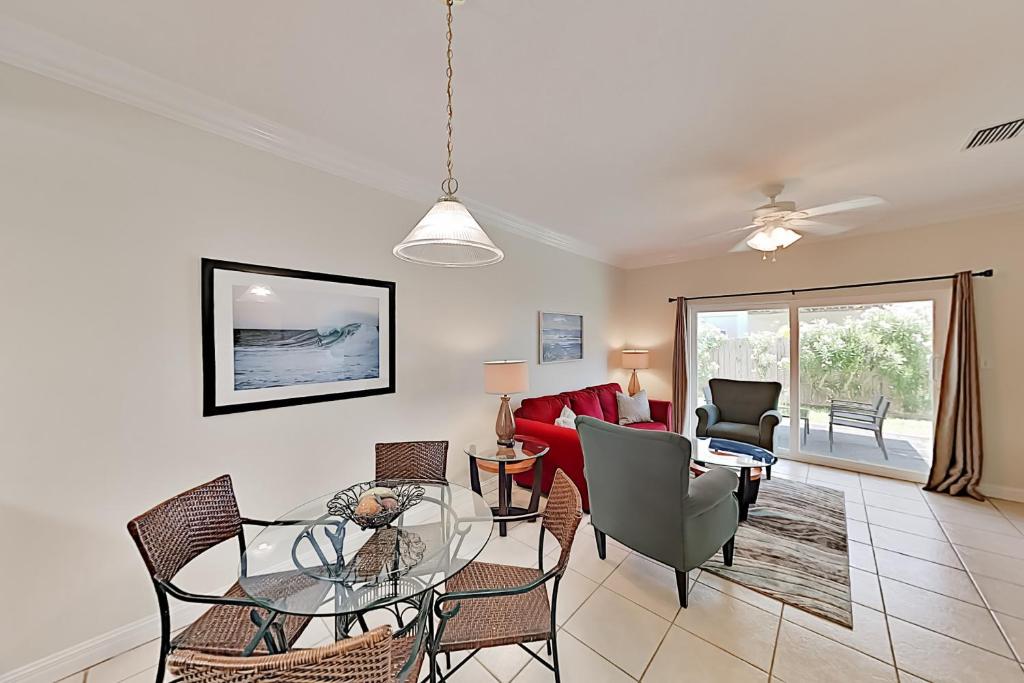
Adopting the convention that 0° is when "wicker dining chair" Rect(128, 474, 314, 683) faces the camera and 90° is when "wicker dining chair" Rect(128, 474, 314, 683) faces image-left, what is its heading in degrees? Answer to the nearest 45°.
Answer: approximately 315°

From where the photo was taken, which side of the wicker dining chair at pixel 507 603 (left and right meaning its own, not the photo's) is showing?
left

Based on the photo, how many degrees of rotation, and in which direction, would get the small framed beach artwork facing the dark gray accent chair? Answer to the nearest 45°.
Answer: approximately 45° to its right

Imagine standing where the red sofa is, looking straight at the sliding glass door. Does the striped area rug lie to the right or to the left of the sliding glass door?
right

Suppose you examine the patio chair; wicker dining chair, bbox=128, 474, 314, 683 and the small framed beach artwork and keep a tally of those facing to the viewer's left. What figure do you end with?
1

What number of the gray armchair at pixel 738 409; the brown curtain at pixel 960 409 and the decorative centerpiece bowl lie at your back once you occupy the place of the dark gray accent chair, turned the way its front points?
1

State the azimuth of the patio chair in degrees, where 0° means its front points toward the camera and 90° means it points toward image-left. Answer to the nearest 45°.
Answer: approximately 90°

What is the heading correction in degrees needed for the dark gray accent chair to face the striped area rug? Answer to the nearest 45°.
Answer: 0° — it already faces it

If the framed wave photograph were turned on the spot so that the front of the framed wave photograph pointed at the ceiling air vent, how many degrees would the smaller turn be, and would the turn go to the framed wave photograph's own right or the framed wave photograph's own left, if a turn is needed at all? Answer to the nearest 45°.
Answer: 0° — it already faces it

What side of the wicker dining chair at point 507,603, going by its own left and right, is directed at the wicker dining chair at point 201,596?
front
